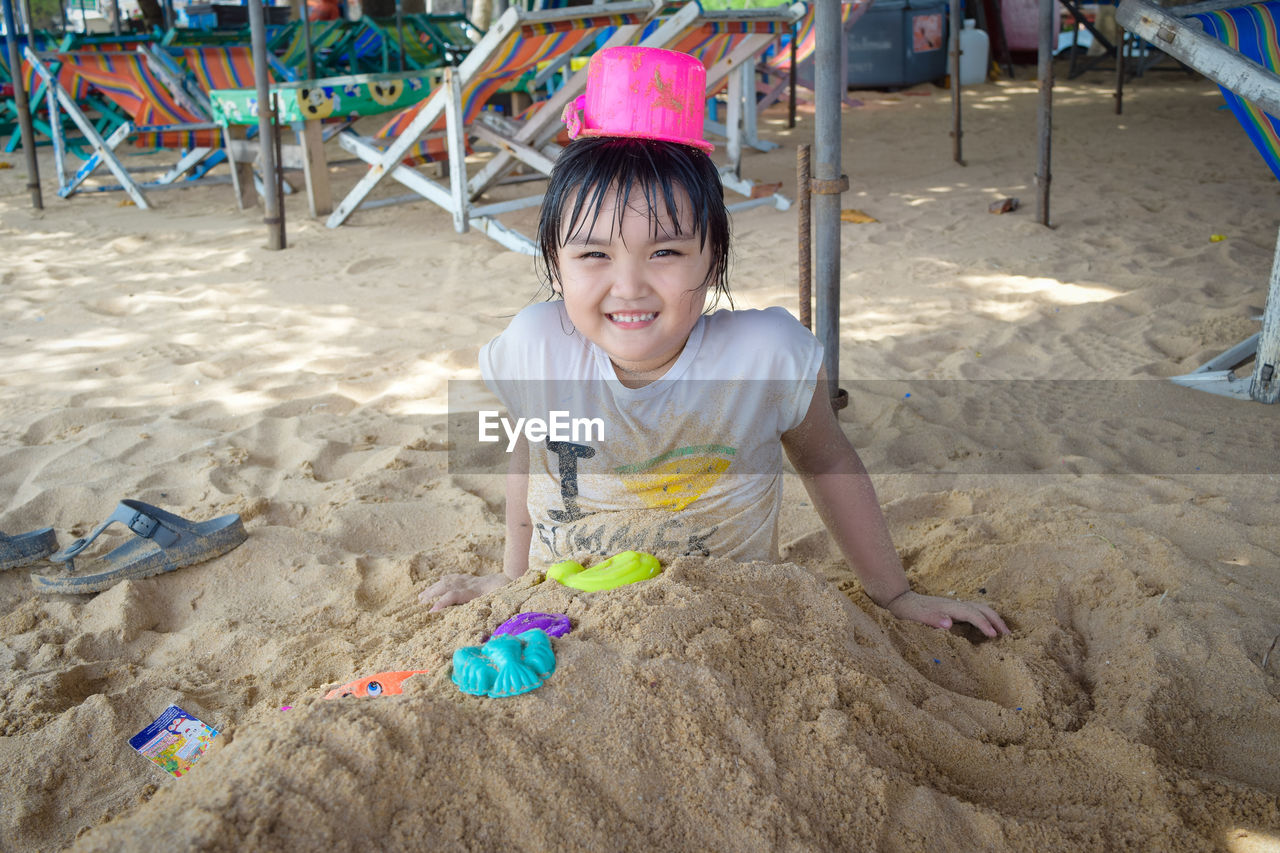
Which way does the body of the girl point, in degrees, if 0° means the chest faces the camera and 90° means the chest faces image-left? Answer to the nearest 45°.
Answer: approximately 0°
